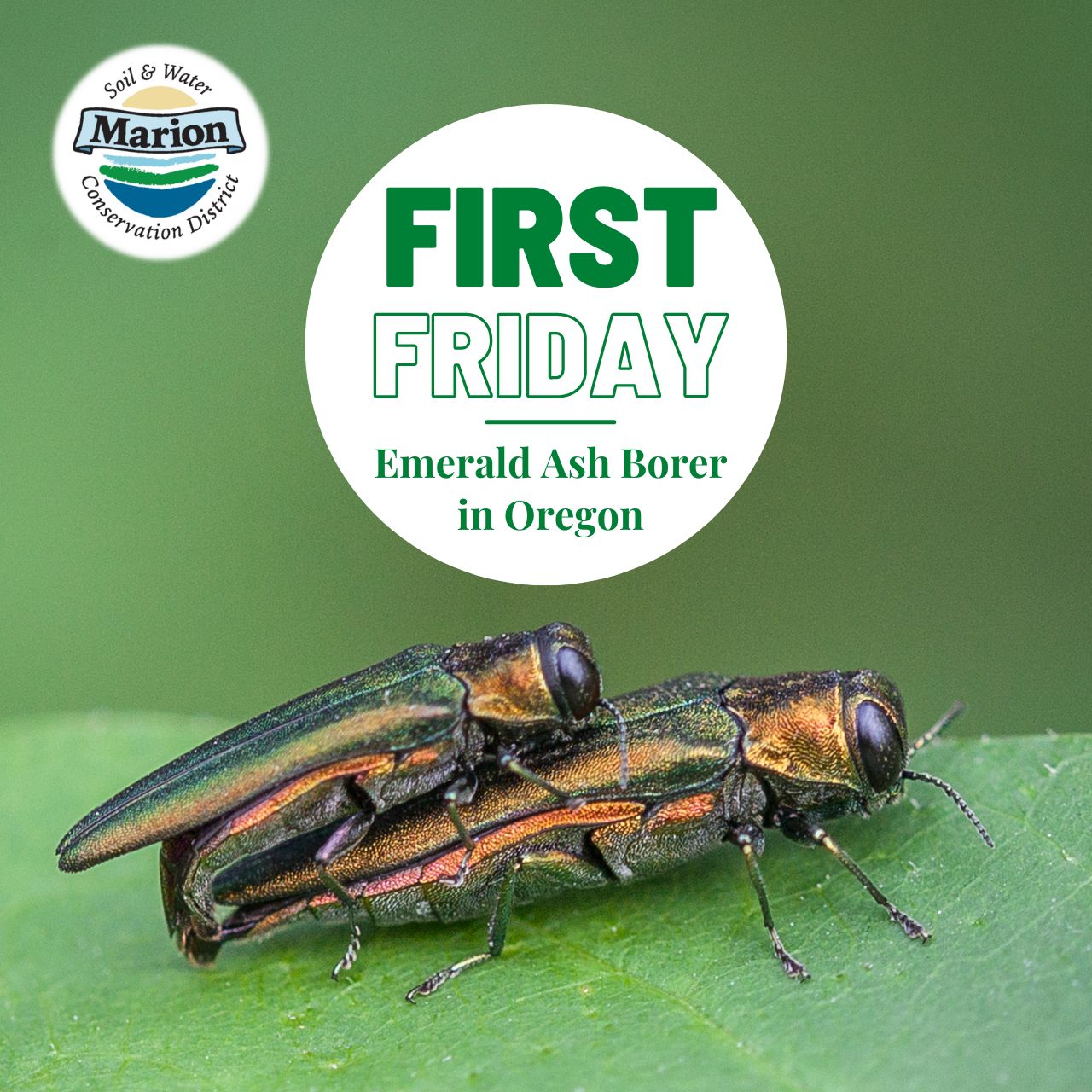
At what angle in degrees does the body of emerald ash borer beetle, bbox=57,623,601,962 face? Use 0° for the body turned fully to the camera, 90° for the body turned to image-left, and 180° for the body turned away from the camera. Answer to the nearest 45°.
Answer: approximately 270°

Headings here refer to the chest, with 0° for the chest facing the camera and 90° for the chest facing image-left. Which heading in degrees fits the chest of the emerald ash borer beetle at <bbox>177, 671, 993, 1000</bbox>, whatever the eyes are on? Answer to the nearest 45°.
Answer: approximately 270°
